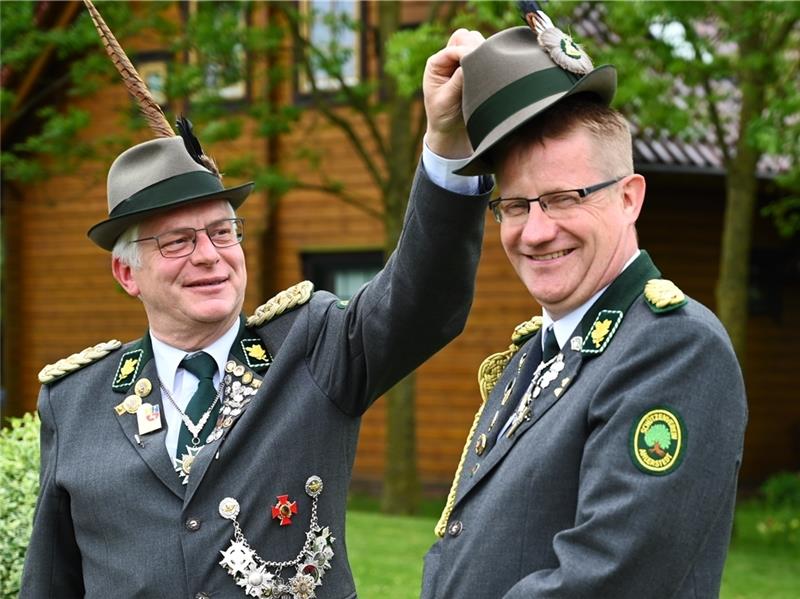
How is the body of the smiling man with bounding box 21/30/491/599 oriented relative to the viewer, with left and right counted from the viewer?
facing the viewer

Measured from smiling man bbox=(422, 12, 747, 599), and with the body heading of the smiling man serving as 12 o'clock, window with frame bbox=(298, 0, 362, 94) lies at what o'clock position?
The window with frame is roughly at 4 o'clock from the smiling man.

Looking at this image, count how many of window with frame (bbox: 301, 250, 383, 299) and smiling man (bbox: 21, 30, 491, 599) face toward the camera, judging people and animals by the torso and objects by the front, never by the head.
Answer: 2

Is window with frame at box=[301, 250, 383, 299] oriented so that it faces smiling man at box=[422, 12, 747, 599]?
yes

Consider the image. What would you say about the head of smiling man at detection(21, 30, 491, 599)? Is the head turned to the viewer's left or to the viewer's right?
to the viewer's right

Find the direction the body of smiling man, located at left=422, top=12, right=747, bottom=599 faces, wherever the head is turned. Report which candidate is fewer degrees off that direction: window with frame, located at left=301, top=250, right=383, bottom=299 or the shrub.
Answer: the shrub

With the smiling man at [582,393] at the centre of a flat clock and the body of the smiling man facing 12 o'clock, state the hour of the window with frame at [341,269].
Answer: The window with frame is roughly at 4 o'clock from the smiling man.

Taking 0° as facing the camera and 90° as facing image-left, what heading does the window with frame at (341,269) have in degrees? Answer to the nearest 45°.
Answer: approximately 0°

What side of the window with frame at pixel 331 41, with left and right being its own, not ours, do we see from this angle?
front

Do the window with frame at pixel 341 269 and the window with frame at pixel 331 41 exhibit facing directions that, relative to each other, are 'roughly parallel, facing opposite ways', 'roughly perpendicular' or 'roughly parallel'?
roughly parallel

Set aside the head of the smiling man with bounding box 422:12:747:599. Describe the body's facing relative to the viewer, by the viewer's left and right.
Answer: facing the viewer and to the left of the viewer

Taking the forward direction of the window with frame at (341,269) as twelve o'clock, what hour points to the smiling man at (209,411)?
The smiling man is roughly at 12 o'clock from the window with frame.
